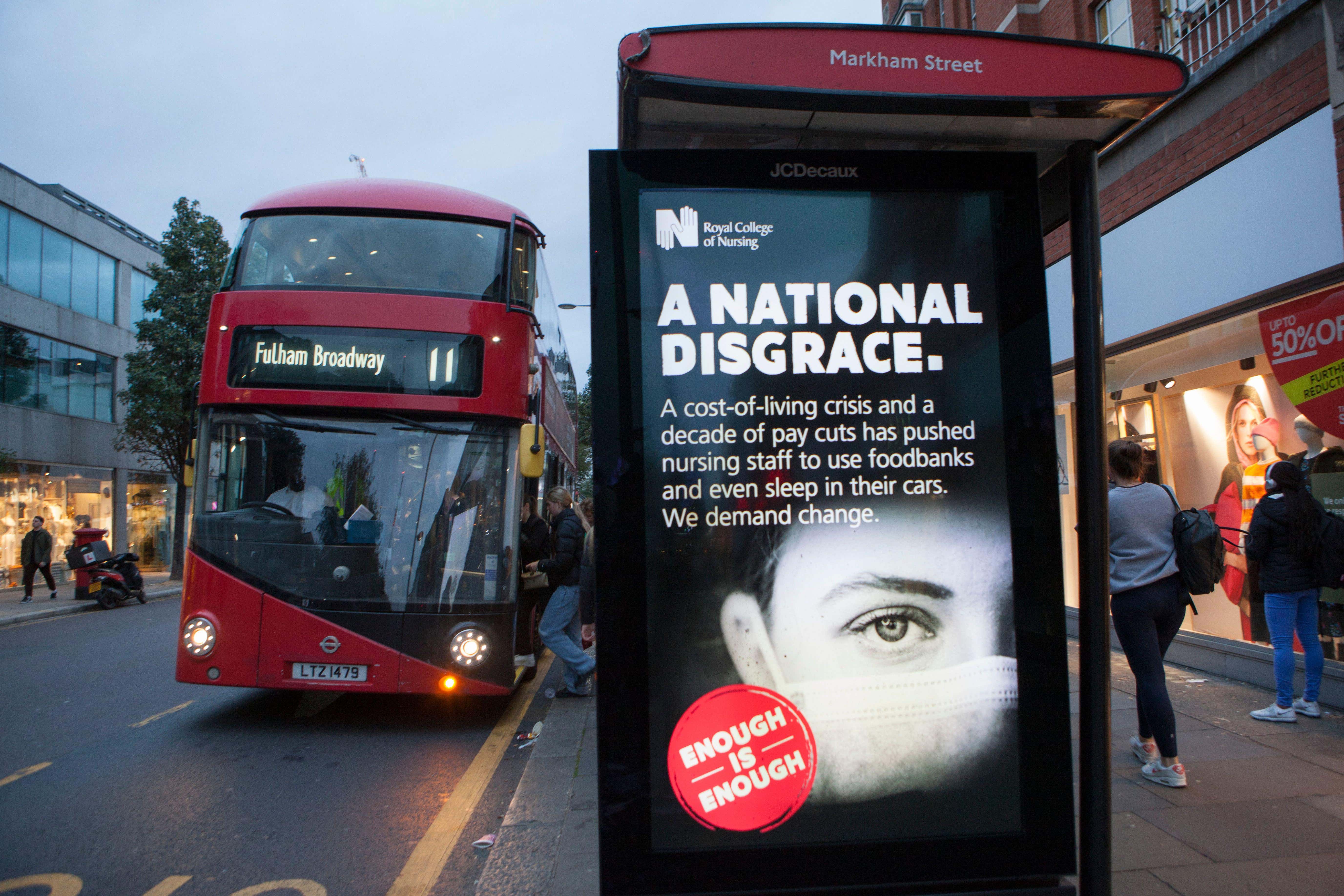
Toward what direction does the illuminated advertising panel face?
toward the camera

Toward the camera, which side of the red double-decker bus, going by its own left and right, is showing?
front

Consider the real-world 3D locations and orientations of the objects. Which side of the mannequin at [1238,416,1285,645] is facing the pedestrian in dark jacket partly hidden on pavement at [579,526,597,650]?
front

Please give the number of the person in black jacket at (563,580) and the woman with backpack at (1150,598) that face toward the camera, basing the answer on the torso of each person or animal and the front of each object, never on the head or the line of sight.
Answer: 0

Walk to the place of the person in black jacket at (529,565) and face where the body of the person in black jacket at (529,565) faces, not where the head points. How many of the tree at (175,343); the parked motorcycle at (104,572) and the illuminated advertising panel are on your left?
1

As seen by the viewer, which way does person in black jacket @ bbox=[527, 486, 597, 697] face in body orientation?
to the viewer's left

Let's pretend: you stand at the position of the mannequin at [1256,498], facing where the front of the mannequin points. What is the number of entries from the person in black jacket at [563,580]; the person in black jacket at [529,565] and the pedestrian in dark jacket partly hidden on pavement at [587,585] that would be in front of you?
3

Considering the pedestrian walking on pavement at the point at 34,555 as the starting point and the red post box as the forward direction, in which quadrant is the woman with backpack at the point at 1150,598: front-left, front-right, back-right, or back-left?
front-right

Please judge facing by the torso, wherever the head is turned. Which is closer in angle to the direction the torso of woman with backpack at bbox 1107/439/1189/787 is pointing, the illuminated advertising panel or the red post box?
the red post box

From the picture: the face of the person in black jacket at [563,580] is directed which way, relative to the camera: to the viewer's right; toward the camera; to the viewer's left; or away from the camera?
to the viewer's left

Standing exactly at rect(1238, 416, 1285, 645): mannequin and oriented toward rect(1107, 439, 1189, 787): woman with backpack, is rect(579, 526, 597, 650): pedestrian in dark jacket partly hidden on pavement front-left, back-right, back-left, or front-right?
front-right

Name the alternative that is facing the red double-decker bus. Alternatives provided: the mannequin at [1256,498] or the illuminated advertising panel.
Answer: the mannequin

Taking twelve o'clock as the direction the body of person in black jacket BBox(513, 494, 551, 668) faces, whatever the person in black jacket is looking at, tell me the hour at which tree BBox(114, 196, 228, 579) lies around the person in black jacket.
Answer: The tree is roughly at 2 o'clock from the person in black jacket.

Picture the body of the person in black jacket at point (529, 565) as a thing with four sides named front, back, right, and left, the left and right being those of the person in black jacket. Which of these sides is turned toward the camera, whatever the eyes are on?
left

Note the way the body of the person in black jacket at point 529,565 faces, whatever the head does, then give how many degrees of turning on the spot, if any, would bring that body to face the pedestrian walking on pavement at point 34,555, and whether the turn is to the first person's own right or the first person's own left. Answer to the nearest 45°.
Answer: approximately 45° to the first person's own right

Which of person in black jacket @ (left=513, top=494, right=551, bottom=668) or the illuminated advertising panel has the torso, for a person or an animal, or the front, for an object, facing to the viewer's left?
the person in black jacket

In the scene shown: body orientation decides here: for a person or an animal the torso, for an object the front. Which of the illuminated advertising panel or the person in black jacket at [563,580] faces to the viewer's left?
the person in black jacket
